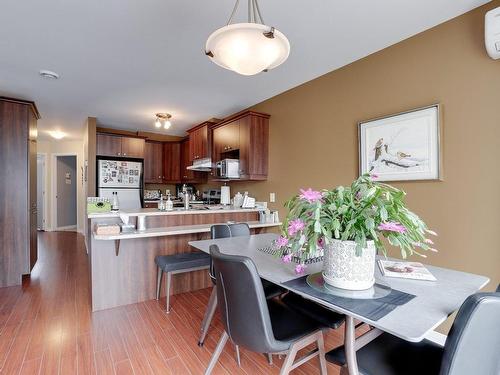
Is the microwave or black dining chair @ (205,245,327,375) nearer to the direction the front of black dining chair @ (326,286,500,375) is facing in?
the microwave

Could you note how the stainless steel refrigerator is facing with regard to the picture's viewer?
facing the viewer

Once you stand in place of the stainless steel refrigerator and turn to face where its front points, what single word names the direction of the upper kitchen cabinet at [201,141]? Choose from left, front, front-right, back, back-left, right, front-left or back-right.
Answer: front-left

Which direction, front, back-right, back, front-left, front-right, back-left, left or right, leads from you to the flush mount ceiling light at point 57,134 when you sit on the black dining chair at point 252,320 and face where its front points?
left

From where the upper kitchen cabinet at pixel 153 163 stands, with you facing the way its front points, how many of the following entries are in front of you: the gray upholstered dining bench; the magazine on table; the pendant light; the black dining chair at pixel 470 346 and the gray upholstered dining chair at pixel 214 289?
5

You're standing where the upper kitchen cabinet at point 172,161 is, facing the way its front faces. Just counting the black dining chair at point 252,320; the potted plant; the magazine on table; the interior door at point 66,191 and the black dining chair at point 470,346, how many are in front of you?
4

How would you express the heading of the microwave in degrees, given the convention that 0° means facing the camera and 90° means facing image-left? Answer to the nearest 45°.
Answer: approximately 45°

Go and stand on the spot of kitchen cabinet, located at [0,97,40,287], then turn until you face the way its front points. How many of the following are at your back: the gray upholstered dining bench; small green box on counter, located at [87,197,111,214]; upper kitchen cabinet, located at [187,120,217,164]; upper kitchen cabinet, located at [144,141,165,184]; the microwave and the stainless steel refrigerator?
0

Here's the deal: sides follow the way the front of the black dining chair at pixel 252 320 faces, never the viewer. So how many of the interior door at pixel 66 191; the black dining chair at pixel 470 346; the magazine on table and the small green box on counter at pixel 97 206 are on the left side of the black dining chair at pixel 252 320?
2

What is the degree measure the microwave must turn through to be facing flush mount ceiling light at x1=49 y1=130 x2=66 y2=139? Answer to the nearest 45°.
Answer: approximately 90° to its right

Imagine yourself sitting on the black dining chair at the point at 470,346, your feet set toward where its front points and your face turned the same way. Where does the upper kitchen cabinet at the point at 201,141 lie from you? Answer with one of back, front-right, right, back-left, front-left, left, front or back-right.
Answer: front

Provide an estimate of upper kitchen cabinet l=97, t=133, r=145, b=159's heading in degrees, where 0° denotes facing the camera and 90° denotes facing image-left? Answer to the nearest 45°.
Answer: approximately 0°

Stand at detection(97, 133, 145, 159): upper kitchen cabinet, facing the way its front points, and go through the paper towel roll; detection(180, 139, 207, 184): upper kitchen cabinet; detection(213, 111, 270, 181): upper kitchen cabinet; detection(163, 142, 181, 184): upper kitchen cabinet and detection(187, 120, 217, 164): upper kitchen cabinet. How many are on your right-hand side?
0

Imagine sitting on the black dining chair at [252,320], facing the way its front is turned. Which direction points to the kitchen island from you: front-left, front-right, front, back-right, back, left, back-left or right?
left

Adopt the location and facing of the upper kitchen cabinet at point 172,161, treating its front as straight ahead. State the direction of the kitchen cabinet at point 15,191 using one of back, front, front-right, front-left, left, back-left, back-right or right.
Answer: front-right

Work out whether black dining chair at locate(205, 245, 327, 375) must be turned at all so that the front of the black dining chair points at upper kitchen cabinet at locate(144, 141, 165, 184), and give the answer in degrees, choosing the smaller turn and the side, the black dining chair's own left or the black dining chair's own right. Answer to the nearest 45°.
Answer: approximately 90° to the black dining chair's own left

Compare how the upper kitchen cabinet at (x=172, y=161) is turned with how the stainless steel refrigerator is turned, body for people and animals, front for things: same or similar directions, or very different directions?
same or similar directions

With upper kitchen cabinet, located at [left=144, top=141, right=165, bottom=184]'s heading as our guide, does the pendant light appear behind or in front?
in front

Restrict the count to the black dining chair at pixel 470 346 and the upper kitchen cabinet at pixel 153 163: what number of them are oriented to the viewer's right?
0

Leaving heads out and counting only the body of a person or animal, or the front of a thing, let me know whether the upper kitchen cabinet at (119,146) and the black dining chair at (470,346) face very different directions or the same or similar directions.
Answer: very different directions

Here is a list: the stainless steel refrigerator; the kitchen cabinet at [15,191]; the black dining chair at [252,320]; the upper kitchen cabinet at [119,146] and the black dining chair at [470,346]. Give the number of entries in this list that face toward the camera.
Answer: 2

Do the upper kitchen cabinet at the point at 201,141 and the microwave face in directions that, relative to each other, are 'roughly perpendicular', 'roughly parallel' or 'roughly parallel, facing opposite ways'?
roughly parallel

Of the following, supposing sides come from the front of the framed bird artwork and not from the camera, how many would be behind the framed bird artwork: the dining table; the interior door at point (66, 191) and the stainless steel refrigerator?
0

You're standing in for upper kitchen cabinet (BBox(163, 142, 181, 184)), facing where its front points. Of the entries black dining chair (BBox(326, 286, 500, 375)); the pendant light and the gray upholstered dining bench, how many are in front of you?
3

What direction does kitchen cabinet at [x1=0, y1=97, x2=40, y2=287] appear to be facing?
to the viewer's right

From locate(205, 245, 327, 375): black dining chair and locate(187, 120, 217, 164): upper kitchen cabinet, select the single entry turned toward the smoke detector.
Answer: the upper kitchen cabinet
